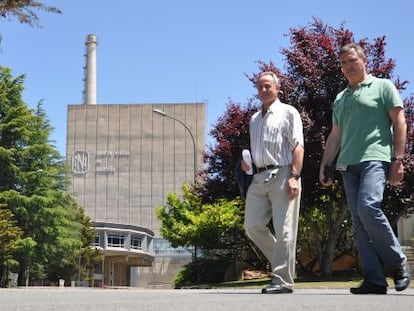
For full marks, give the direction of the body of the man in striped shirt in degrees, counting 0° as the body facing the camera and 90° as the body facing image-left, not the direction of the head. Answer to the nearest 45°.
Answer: approximately 45°

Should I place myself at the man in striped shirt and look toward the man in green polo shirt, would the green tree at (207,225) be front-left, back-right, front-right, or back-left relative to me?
back-left

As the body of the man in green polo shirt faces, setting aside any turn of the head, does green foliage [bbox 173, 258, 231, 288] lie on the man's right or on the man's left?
on the man's right

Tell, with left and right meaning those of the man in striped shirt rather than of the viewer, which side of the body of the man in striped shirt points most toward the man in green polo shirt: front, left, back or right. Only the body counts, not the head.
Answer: left

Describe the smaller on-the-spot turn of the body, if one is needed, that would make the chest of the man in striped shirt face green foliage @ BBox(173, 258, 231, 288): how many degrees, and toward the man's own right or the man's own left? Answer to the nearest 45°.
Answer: approximately 135° to the man's own right

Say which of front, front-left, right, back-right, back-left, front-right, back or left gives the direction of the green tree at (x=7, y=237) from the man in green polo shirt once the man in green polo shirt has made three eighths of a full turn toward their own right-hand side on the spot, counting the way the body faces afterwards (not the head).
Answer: front-left

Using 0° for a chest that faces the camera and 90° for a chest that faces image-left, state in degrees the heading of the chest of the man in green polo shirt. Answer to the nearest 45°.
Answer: approximately 45°

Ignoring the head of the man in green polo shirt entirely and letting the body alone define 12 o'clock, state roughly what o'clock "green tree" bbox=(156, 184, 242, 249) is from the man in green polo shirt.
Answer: The green tree is roughly at 4 o'clock from the man in green polo shirt.
